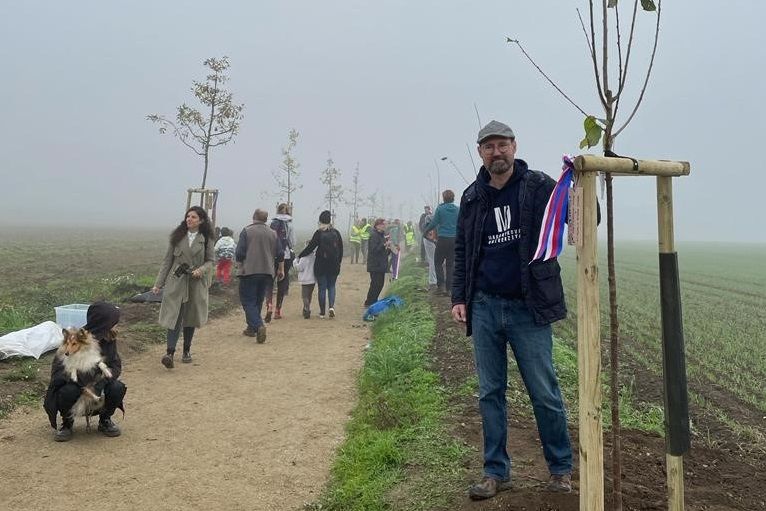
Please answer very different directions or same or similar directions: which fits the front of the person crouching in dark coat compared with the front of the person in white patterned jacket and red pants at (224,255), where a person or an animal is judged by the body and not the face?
very different directions

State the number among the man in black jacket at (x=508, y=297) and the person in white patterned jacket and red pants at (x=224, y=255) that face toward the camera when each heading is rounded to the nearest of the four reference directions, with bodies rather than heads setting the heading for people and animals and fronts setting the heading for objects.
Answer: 1

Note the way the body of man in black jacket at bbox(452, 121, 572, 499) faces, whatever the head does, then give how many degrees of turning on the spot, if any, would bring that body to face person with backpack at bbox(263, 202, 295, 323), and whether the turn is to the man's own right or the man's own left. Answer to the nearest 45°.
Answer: approximately 135° to the man's own right

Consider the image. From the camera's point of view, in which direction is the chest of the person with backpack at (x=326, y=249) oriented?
away from the camera

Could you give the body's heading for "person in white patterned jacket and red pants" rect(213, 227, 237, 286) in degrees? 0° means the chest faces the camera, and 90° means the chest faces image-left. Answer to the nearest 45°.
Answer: approximately 180°
